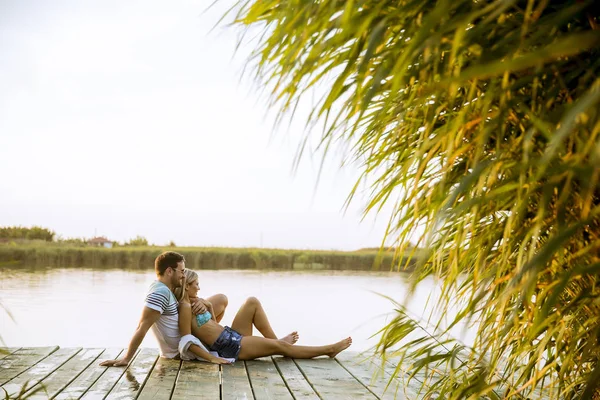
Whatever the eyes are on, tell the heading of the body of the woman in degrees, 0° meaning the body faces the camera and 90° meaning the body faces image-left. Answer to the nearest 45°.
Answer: approximately 270°

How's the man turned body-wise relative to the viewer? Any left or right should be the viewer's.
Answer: facing to the right of the viewer

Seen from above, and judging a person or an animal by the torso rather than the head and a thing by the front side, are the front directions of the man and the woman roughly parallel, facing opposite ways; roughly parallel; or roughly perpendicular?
roughly parallel

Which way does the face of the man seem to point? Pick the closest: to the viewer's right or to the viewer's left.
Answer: to the viewer's right

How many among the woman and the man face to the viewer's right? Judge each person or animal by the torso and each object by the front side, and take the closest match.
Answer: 2

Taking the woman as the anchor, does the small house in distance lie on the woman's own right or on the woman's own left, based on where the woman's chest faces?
on the woman's own left

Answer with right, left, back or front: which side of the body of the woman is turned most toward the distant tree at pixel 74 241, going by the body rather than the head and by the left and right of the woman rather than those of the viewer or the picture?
left

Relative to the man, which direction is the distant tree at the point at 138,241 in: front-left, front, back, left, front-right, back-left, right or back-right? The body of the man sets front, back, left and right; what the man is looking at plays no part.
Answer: left
